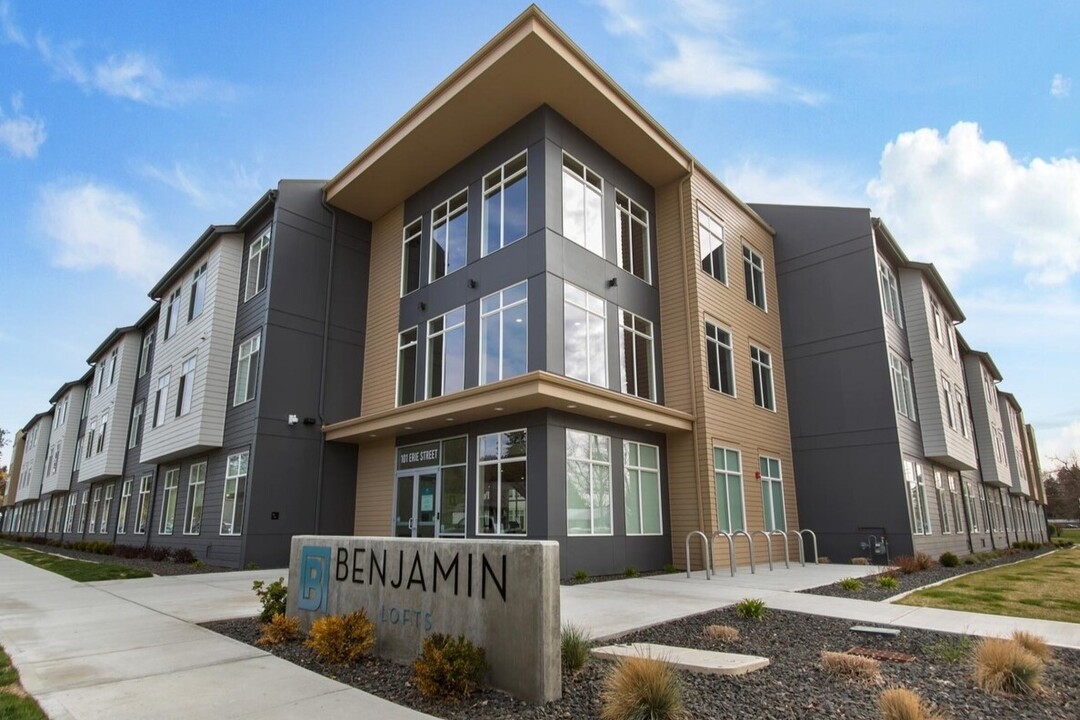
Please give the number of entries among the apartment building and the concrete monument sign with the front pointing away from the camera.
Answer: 0

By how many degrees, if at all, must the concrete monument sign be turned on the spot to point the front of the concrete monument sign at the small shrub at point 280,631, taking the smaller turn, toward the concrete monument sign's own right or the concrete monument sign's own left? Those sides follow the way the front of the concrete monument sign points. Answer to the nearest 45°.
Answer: approximately 90° to the concrete monument sign's own right

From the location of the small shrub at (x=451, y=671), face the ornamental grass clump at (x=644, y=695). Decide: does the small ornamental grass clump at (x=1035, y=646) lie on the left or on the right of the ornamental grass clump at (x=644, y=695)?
left

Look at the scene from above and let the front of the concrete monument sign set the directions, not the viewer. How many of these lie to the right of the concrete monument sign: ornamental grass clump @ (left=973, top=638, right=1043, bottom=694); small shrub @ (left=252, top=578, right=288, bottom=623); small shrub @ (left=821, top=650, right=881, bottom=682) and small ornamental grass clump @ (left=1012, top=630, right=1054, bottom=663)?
1

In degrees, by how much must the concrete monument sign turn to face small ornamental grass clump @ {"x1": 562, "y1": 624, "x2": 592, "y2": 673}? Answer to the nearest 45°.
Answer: approximately 135° to its left

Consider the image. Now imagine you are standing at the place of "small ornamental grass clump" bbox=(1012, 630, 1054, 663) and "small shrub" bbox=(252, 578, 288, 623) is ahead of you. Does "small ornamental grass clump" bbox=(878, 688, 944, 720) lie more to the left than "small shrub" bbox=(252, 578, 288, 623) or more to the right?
left

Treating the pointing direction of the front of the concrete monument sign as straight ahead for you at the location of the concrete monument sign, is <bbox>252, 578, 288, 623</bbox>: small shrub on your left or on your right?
on your right

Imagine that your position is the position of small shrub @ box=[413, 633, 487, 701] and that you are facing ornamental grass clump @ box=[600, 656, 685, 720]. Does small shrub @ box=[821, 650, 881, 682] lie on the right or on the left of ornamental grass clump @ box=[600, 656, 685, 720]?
left

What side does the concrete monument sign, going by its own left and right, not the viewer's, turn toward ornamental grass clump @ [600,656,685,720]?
left

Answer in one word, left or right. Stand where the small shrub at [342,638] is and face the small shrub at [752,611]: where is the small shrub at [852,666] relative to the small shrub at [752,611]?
right

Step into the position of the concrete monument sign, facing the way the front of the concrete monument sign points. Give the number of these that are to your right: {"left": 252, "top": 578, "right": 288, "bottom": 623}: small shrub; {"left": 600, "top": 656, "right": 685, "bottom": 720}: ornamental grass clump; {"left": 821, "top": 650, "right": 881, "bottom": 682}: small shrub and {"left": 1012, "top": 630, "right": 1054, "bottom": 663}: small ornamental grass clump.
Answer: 1
